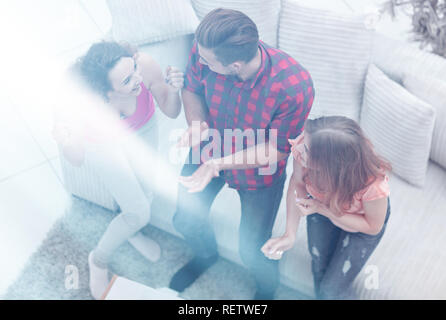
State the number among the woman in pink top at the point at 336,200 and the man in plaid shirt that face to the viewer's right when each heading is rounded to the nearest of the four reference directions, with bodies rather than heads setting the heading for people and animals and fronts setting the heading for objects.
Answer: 0

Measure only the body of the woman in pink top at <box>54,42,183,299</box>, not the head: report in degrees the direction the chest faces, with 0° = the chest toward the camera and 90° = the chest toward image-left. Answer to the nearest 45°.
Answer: approximately 315°

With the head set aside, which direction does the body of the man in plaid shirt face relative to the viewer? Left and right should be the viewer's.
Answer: facing the viewer and to the left of the viewer

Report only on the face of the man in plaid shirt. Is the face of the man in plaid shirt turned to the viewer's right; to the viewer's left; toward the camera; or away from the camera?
to the viewer's left

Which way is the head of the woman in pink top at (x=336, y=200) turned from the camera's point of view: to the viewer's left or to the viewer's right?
to the viewer's left

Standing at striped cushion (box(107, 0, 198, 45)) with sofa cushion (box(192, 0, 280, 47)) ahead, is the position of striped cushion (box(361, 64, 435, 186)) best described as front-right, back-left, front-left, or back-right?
front-right
